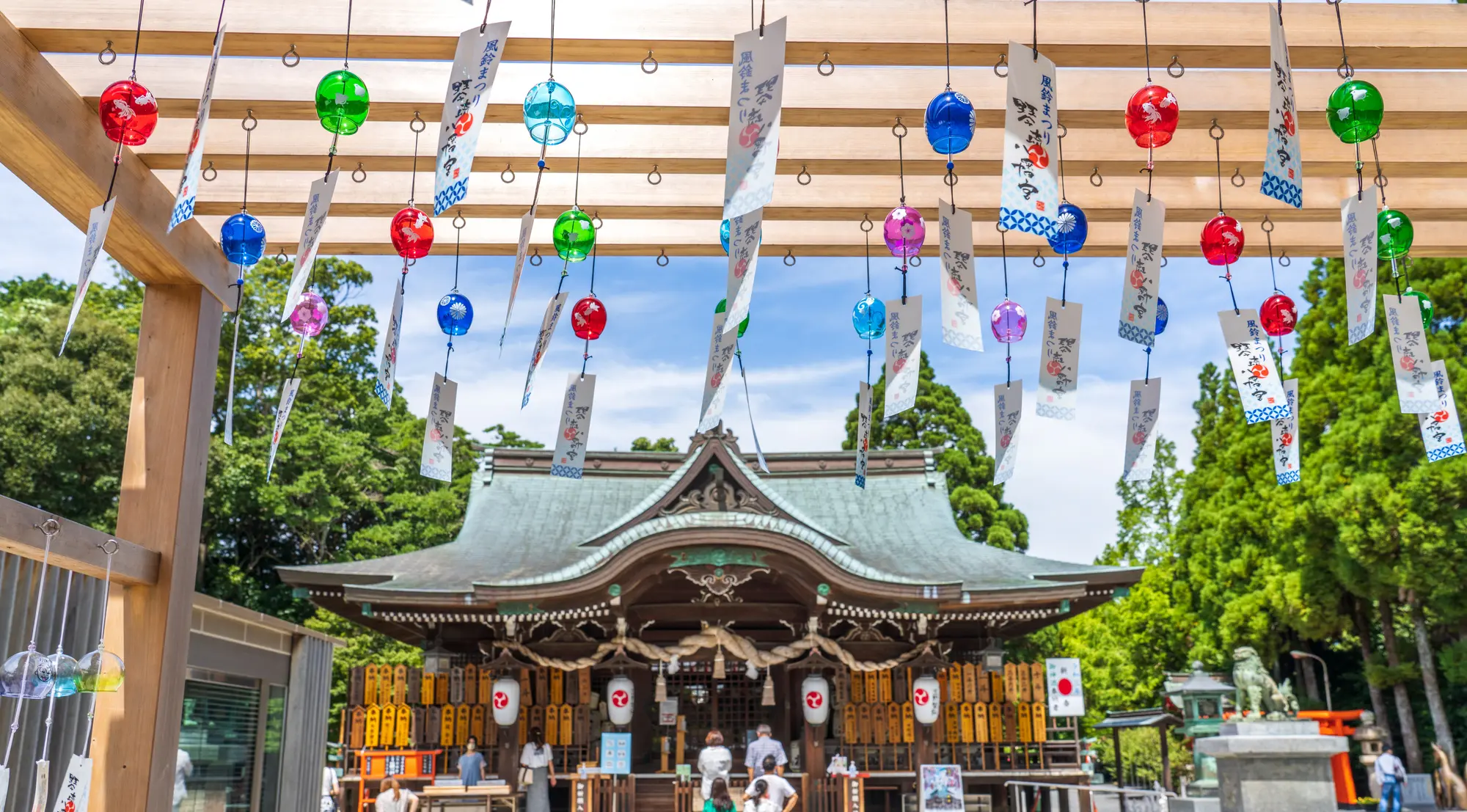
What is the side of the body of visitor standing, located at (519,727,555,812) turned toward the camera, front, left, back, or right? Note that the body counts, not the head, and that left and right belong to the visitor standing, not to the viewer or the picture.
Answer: back

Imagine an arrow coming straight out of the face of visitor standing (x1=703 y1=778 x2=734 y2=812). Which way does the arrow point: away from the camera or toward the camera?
away from the camera

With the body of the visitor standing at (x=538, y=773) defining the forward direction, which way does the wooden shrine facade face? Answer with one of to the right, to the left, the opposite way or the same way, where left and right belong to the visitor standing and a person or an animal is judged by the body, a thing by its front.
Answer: the opposite way

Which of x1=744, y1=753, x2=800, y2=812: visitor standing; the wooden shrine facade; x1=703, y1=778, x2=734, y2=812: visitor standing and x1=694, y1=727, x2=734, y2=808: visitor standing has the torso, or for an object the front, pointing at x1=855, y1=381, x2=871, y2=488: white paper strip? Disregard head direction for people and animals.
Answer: the wooden shrine facade

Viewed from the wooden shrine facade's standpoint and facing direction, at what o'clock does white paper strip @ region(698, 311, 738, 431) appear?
The white paper strip is roughly at 12 o'clock from the wooden shrine facade.

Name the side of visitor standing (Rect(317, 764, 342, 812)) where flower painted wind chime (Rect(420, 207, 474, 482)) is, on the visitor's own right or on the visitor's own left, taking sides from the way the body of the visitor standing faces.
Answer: on the visitor's own right

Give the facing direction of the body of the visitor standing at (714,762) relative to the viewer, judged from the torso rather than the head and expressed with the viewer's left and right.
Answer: facing away from the viewer

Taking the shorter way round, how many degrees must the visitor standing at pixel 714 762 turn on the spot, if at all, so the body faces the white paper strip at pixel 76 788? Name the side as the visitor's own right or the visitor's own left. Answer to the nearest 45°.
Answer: approximately 180°

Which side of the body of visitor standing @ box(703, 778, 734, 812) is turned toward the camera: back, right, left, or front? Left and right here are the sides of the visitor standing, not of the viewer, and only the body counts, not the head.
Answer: back
